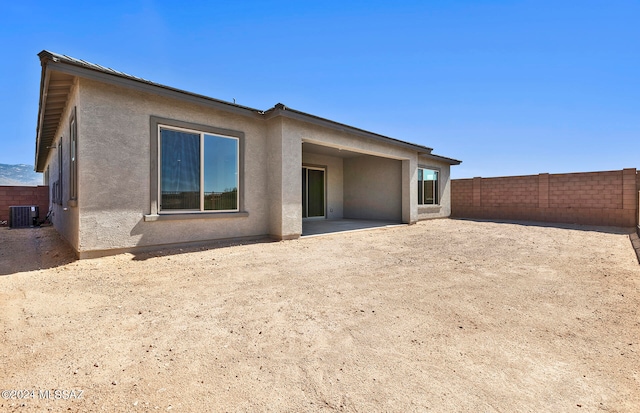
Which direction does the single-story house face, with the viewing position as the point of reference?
facing away from the viewer and to the left of the viewer

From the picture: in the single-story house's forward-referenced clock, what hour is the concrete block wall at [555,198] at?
The concrete block wall is roughly at 4 o'clock from the single-story house.

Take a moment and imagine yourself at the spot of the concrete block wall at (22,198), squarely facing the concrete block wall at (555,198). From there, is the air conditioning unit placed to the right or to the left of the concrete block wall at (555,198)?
right
